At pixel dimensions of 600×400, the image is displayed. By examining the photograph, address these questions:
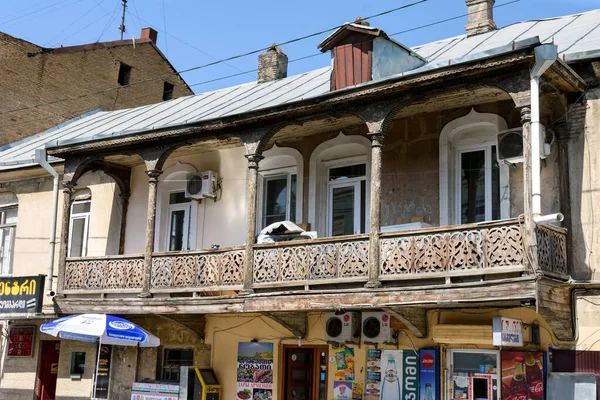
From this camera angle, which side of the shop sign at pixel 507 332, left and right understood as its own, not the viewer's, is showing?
front

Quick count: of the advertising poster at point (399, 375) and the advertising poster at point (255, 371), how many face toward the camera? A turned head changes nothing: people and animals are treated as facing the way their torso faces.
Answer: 2

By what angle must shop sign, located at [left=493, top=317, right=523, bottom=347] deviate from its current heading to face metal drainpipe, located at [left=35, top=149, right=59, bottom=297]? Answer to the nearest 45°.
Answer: approximately 90° to its right

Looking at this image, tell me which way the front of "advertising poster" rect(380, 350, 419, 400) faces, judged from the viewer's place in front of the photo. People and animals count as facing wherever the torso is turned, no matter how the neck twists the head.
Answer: facing the viewer

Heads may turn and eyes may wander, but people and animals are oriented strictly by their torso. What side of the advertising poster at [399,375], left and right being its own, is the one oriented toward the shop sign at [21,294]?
right

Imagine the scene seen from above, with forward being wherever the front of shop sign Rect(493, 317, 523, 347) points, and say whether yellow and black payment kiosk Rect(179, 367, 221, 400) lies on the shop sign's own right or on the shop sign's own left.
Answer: on the shop sign's own right

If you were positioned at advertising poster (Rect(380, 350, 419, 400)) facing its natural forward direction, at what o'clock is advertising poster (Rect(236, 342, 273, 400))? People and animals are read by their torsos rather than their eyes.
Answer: advertising poster (Rect(236, 342, 273, 400)) is roughly at 4 o'clock from advertising poster (Rect(380, 350, 419, 400)).

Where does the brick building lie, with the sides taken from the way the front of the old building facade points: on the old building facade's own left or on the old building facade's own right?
on the old building facade's own right

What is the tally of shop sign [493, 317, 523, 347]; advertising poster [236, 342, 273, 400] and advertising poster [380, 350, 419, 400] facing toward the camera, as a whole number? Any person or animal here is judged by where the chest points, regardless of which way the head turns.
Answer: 3

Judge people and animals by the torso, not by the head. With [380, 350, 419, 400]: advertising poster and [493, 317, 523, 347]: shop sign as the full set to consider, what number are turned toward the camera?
2

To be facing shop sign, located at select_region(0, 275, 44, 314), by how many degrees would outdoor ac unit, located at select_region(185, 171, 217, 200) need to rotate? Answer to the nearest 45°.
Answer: approximately 90° to its right

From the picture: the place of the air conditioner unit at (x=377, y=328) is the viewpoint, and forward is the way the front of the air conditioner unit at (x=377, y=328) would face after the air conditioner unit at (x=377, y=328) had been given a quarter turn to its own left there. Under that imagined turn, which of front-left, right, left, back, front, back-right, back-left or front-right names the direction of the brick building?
back

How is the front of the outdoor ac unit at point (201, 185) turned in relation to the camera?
facing the viewer and to the left of the viewer
